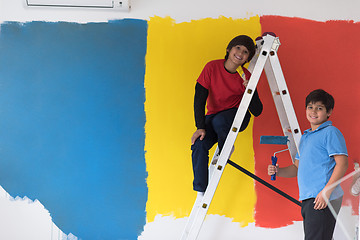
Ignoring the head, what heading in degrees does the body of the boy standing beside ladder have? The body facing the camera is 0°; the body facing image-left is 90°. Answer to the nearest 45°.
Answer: approximately 45°
